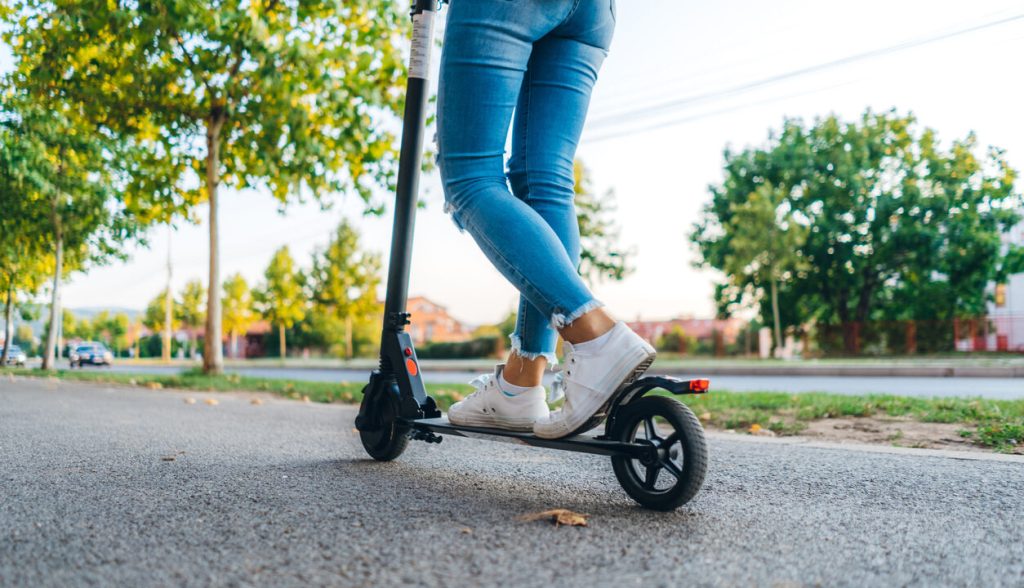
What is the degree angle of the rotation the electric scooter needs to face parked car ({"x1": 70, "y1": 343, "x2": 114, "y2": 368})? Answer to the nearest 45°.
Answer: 0° — it already faces it

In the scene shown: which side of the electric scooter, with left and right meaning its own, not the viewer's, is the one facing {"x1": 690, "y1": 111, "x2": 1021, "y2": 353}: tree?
right

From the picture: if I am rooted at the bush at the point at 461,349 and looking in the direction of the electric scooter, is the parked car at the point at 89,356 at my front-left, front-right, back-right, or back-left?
back-right

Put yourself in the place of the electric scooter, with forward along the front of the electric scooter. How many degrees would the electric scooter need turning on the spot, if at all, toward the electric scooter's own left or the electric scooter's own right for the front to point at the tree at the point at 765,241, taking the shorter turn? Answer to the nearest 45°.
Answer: approximately 45° to the electric scooter's own right

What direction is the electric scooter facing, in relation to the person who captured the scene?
facing away from the viewer and to the left of the viewer

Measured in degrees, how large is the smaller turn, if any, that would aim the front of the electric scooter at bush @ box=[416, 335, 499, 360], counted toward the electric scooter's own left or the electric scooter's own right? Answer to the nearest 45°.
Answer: approximately 45° to the electric scooter's own right

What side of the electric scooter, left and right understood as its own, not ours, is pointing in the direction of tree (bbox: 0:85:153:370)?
front

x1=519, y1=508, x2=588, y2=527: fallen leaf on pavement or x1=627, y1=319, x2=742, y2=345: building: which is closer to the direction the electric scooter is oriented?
the building

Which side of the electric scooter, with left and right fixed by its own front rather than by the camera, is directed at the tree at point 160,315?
front

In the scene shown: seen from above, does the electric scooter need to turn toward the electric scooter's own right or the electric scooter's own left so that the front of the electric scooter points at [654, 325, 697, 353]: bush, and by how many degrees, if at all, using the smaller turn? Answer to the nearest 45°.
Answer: approximately 45° to the electric scooter's own right

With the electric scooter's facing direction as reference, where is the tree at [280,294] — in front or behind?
in front

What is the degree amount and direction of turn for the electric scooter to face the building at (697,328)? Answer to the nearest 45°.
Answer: approximately 45° to its right

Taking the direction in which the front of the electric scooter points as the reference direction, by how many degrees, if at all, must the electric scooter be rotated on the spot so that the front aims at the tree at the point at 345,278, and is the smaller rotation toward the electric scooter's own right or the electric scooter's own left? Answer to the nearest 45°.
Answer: approximately 45° to the electric scooter's own right
